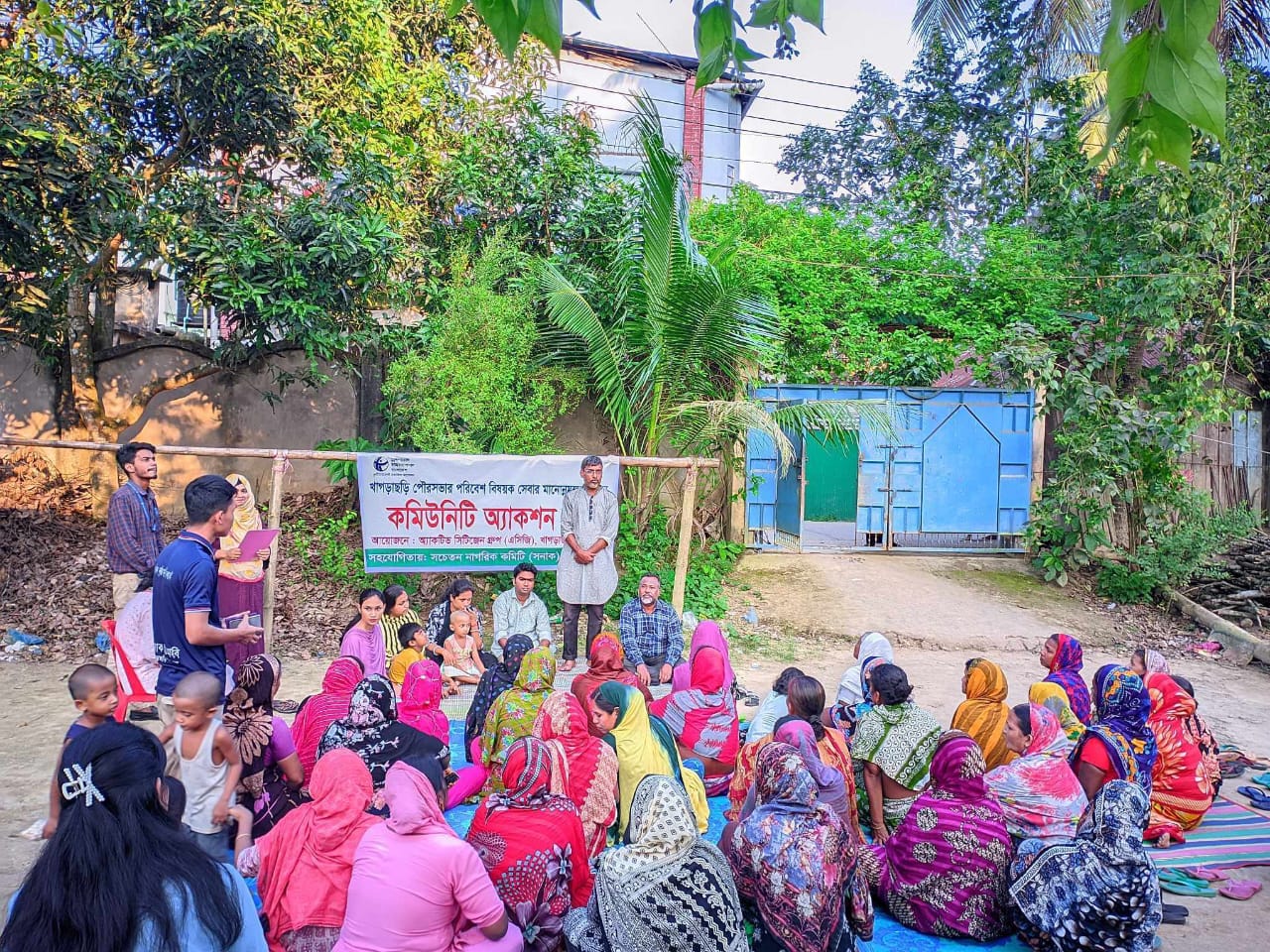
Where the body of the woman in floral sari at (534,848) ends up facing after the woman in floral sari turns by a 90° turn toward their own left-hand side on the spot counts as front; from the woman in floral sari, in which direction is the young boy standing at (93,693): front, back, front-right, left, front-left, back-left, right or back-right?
front

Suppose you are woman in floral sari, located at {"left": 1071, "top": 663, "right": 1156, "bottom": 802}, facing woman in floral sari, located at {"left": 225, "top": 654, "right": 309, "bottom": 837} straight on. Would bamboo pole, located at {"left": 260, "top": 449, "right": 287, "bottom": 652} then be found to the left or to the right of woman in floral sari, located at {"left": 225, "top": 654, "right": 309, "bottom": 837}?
right

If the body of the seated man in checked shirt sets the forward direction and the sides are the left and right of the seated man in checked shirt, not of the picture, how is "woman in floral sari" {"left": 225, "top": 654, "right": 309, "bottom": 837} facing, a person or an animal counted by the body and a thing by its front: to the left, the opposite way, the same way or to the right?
the opposite way

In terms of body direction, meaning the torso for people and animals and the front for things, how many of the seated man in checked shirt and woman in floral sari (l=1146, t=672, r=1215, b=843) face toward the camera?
1

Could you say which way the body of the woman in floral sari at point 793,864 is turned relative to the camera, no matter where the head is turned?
away from the camera

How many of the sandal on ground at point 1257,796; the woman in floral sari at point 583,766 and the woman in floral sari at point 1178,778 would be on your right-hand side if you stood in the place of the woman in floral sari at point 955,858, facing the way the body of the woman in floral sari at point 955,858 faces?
2

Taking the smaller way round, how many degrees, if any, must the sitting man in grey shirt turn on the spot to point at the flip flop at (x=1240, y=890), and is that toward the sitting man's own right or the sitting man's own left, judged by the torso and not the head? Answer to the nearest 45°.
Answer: approximately 45° to the sitting man's own left

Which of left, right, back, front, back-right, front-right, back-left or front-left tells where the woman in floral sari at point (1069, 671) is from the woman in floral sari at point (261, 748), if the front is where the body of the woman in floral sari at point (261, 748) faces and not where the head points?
front-right

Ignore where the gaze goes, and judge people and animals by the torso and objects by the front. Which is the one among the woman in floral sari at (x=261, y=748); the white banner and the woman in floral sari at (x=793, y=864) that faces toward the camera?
the white banner

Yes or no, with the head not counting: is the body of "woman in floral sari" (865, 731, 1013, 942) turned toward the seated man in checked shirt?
yes

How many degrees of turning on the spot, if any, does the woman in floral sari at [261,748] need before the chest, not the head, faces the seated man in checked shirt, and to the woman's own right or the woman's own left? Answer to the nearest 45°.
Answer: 0° — they already face them

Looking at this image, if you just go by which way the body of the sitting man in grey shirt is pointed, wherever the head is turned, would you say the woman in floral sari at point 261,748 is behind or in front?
in front

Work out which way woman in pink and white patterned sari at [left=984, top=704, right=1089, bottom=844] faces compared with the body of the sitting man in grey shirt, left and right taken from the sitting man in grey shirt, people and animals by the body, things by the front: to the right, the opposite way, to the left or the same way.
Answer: the opposite way

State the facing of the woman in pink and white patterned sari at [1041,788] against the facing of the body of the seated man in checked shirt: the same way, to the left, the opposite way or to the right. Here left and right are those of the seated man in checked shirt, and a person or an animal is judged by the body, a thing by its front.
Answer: the opposite way

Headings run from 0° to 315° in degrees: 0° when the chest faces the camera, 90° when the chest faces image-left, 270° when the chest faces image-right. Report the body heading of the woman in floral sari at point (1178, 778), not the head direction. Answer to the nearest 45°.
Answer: approximately 135°

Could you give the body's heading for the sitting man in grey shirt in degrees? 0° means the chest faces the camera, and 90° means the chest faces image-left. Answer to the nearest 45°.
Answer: approximately 0°
